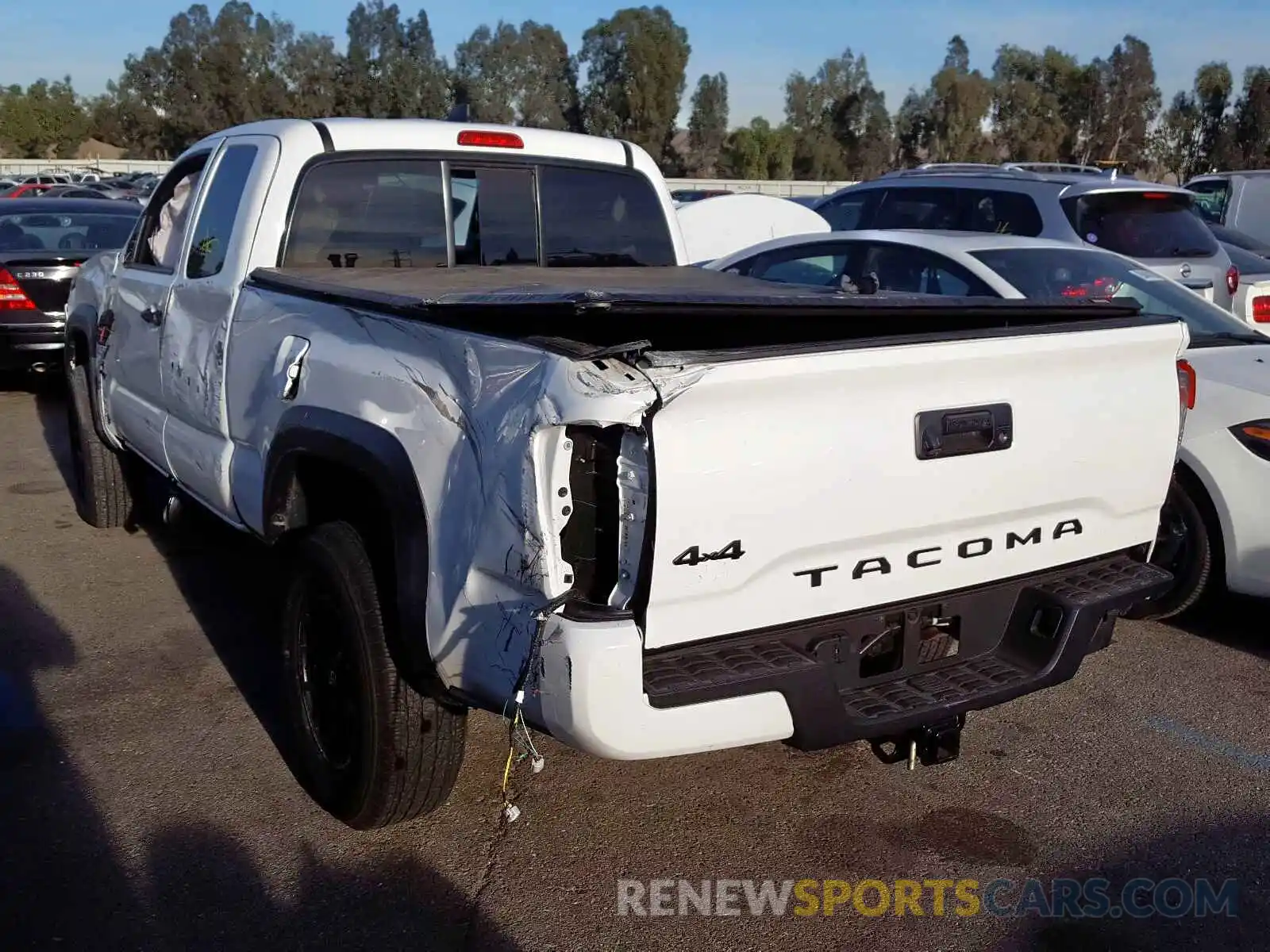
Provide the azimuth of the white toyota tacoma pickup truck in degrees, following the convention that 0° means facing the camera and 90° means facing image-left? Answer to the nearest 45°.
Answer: approximately 135°

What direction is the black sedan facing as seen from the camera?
away from the camera

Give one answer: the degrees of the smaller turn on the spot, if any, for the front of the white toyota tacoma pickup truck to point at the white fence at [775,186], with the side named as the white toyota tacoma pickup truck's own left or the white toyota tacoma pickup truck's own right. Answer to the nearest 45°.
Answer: approximately 45° to the white toyota tacoma pickup truck's own right

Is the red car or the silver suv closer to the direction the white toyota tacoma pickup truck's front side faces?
the red car

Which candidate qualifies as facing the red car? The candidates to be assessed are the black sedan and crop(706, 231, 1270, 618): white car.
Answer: the black sedan

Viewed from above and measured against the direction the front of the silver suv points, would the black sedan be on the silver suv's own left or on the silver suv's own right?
on the silver suv's own left

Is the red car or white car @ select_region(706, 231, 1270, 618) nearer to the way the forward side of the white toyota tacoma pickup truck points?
the red car
